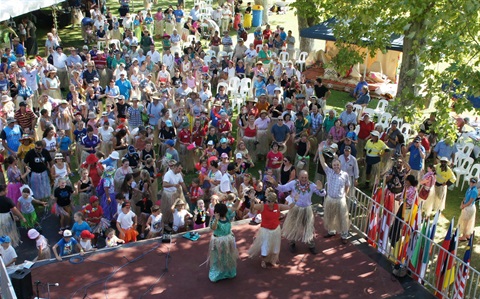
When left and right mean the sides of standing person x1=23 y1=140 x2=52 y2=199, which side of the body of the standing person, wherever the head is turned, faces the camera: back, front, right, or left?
front

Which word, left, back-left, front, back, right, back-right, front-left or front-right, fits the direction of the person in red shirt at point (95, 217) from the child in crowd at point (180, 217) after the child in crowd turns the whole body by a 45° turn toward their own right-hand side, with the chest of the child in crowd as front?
front-right

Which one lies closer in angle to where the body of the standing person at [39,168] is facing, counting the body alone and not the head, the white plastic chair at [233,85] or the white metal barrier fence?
the white metal barrier fence

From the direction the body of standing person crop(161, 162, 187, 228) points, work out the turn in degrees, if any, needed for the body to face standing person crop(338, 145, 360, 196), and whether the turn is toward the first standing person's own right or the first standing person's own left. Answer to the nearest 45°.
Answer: approximately 45° to the first standing person's own left

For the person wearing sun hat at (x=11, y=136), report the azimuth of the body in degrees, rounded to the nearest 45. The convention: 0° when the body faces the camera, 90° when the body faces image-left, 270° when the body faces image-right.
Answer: approximately 315°

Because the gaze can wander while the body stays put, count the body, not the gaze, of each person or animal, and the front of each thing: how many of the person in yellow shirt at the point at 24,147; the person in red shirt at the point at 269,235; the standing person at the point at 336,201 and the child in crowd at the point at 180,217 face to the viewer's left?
0

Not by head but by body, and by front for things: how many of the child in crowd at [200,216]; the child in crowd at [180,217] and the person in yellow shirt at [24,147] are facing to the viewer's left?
0

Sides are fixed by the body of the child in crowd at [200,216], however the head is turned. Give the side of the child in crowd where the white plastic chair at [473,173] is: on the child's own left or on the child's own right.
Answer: on the child's own left

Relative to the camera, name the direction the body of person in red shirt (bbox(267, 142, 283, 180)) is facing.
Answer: toward the camera

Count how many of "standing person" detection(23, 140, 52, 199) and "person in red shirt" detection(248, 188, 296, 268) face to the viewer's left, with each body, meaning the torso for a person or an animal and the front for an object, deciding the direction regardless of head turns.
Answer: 0

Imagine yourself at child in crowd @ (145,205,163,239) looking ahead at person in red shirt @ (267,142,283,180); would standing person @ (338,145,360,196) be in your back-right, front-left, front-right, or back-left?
front-right

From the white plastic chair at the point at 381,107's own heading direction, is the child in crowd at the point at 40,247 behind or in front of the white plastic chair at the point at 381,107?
in front

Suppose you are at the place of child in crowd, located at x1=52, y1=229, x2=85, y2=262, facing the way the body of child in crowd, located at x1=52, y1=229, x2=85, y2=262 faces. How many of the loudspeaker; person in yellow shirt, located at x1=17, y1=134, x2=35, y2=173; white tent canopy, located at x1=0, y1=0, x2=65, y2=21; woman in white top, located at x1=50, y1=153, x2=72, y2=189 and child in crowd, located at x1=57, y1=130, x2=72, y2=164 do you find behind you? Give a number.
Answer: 4

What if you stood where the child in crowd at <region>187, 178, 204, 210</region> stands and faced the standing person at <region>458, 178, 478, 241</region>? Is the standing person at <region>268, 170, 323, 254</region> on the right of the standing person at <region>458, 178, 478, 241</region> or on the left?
right
